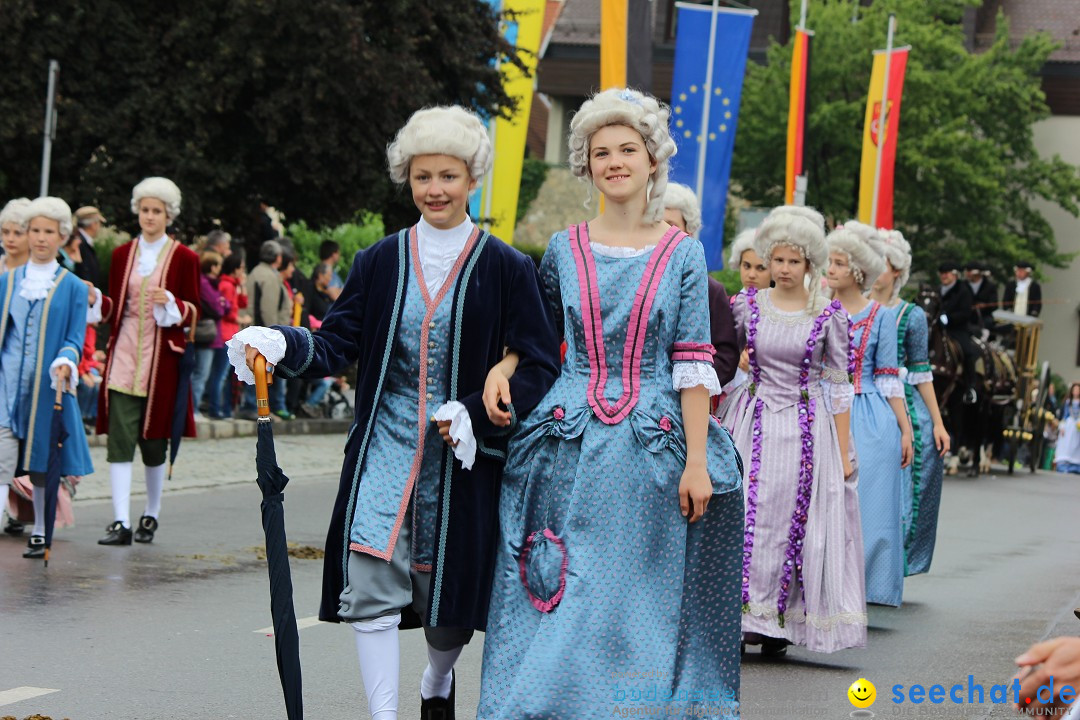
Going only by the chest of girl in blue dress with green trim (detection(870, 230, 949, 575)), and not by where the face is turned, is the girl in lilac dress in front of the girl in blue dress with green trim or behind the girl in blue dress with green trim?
in front

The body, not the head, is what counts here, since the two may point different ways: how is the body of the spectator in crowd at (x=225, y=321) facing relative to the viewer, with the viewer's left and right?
facing to the right of the viewer

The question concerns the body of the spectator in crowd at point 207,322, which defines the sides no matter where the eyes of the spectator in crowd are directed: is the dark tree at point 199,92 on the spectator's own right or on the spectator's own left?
on the spectator's own left

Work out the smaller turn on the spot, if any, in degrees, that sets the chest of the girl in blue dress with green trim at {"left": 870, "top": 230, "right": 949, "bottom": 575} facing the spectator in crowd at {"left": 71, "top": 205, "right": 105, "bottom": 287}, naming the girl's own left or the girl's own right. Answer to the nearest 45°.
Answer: approximately 45° to the girl's own right

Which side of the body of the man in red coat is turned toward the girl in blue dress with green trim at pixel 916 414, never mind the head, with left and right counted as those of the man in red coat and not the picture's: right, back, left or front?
left

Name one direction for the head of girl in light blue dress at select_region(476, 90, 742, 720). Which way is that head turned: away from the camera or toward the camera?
toward the camera

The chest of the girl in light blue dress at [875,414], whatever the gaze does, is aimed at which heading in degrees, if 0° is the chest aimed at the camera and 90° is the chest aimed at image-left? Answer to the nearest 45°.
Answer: approximately 45°

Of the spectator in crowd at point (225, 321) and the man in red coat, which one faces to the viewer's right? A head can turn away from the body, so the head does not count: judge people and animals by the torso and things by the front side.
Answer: the spectator in crowd

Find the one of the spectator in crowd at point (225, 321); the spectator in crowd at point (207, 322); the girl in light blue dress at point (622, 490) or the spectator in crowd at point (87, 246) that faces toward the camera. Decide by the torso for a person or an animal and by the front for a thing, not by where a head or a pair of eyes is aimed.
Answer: the girl in light blue dress

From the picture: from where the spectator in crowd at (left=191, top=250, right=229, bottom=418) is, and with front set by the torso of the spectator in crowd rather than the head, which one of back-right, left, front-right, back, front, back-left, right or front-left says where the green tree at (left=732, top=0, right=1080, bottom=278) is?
front-left

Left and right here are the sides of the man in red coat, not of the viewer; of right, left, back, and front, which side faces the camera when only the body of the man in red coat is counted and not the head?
front

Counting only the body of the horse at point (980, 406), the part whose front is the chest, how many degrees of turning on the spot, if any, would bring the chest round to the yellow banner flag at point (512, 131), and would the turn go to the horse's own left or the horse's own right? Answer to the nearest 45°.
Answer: approximately 45° to the horse's own right

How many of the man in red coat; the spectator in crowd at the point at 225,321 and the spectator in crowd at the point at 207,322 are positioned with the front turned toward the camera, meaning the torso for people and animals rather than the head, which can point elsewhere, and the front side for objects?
1

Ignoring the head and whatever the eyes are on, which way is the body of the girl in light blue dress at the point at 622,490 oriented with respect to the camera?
toward the camera

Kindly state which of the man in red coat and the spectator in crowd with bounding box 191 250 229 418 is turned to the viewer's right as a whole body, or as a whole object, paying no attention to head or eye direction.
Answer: the spectator in crowd
